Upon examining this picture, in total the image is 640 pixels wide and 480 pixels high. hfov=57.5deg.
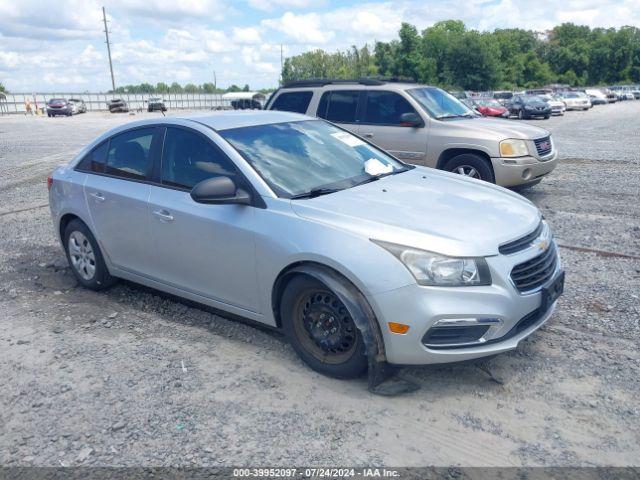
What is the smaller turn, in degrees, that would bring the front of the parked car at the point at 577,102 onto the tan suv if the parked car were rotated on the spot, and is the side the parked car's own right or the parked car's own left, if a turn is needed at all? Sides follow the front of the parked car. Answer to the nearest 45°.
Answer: approximately 45° to the parked car's own right

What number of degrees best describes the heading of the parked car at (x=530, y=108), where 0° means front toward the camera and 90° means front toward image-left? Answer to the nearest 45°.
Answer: approximately 315°

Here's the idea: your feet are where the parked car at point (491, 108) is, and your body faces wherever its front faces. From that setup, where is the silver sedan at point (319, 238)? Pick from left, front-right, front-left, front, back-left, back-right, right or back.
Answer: front-right

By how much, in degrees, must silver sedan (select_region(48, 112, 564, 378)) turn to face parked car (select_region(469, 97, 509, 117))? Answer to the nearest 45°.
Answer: approximately 135° to its left

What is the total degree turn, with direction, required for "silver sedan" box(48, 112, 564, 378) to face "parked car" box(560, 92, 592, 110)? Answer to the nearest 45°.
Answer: approximately 90° to its left

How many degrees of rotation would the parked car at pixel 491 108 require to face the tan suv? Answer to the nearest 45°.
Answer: approximately 45° to its right

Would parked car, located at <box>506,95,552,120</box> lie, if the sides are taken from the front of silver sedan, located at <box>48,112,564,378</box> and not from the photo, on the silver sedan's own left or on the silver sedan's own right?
on the silver sedan's own left

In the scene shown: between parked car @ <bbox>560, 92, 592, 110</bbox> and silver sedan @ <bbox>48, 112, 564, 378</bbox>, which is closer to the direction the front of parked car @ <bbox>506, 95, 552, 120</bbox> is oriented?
the silver sedan

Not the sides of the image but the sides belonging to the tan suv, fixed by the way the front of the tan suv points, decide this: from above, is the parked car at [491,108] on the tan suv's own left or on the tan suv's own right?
on the tan suv's own left

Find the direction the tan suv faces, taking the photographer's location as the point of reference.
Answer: facing the viewer and to the right of the viewer

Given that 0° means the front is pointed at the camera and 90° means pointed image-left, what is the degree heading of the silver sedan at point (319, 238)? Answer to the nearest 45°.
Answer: approximately 315°

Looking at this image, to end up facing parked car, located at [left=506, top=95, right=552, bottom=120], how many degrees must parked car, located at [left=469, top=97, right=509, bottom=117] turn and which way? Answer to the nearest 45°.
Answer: approximately 45° to its left
